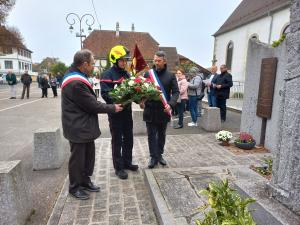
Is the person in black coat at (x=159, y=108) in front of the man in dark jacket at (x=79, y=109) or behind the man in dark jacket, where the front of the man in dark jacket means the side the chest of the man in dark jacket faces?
in front

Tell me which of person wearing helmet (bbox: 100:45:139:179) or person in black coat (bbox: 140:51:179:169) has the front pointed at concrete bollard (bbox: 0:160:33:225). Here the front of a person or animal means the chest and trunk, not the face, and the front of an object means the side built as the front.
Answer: the person in black coat

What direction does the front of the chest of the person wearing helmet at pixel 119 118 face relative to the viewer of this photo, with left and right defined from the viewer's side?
facing the viewer and to the right of the viewer

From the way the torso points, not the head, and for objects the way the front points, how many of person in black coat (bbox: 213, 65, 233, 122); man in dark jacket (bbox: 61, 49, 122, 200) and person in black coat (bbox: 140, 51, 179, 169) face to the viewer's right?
1

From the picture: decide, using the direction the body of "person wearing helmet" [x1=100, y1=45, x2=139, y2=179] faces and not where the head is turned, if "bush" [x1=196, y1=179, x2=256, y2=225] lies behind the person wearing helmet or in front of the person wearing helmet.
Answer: in front

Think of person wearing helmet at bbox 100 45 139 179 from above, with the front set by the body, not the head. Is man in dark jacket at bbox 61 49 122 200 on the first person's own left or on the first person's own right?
on the first person's own right

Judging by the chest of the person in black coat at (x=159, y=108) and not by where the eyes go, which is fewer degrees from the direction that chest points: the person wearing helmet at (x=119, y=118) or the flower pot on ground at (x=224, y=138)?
the person wearing helmet

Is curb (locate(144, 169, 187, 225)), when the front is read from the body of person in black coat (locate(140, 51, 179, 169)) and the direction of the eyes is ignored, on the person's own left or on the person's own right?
on the person's own left

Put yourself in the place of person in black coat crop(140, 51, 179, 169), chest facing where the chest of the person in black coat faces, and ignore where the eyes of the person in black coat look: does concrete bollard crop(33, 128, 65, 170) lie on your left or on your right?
on your right

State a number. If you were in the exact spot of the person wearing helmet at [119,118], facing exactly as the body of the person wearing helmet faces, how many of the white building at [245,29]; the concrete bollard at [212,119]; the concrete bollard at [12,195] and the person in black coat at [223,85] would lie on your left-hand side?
3

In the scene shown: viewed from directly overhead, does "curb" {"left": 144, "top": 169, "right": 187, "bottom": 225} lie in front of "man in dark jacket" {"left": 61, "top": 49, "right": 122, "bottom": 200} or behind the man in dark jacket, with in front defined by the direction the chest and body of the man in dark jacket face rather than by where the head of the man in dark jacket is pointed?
in front

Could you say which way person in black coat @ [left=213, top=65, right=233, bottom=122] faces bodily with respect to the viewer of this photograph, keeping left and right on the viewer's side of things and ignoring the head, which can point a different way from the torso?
facing the viewer and to the left of the viewer

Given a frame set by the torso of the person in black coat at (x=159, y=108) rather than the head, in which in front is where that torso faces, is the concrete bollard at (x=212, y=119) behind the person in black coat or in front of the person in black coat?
behind

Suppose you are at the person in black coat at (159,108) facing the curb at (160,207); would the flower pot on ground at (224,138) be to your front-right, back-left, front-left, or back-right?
back-left

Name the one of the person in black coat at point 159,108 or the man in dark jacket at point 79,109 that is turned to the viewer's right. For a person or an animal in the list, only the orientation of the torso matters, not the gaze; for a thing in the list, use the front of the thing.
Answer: the man in dark jacket

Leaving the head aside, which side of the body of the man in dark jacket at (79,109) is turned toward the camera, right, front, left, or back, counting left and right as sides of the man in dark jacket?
right
